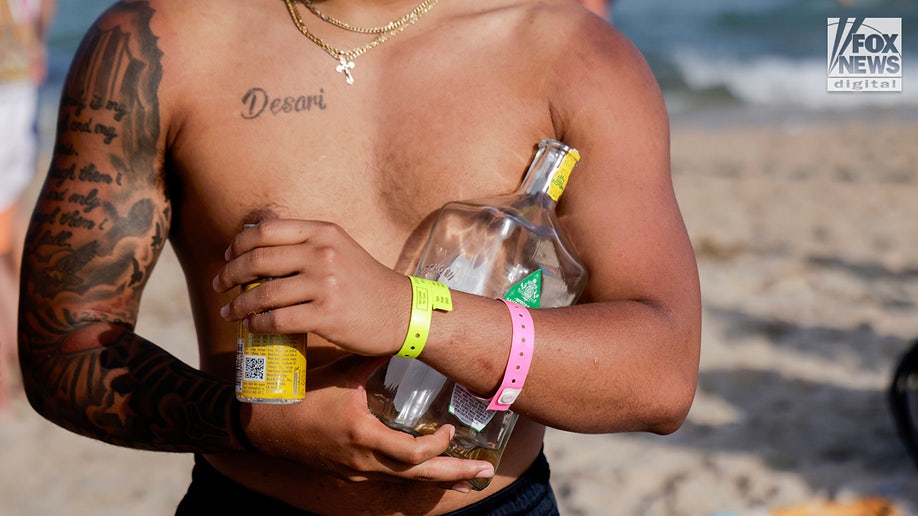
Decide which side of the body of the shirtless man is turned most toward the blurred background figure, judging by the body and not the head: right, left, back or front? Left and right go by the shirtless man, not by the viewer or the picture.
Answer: back

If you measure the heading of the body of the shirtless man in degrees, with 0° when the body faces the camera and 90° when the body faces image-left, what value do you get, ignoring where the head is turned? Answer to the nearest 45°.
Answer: approximately 0°
